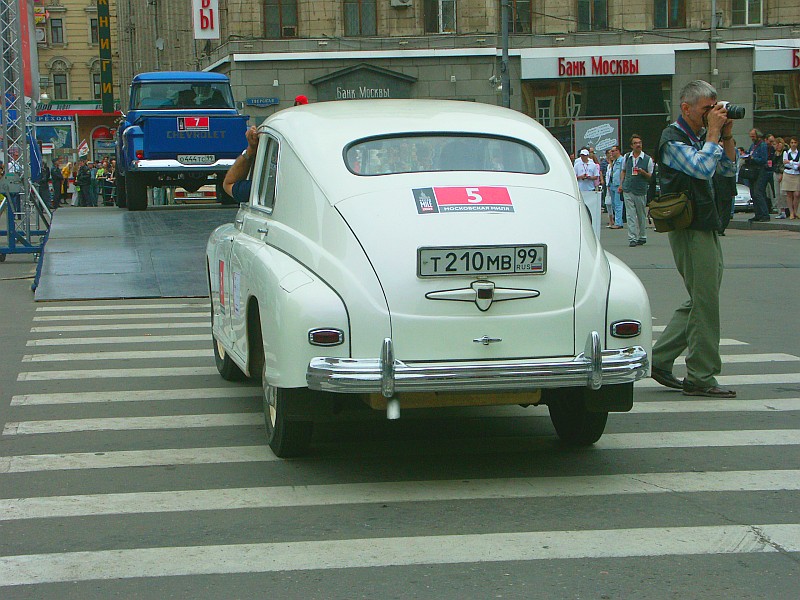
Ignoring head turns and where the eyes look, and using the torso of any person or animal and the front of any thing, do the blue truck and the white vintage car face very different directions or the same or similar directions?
same or similar directions

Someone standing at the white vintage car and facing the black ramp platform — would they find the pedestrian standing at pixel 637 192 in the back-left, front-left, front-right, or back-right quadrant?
front-right

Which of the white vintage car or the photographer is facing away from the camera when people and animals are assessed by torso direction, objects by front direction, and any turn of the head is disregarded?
the white vintage car

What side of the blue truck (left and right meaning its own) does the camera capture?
back

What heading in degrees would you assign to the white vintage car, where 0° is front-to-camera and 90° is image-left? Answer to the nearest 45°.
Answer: approximately 180°

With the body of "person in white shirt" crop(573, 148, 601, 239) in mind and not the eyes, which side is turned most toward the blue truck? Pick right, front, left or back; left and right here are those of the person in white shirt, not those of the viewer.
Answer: right

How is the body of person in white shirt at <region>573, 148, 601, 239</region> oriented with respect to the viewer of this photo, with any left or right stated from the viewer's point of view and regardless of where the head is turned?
facing the viewer

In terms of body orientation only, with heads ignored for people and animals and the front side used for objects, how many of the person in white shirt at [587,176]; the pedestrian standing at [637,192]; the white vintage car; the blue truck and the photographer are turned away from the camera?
2

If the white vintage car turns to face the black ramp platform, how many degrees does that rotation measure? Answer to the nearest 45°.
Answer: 0° — it already faces it

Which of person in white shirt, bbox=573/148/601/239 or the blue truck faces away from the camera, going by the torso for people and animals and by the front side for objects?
the blue truck

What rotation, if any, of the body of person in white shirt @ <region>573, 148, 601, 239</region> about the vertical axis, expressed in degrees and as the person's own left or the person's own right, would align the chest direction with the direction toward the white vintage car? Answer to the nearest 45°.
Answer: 0° — they already face it

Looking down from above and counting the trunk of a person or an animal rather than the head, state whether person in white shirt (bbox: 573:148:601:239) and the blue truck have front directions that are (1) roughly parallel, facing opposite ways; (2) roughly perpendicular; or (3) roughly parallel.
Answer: roughly parallel, facing opposite ways
